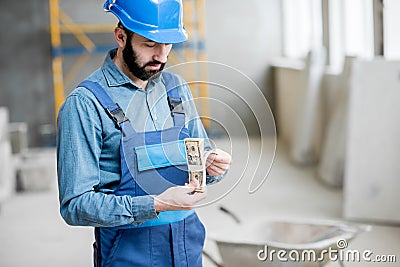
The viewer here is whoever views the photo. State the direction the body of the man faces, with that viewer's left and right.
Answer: facing the viewer and to the right of the viewer

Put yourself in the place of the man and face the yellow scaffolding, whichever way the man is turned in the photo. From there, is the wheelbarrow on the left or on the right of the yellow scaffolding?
right

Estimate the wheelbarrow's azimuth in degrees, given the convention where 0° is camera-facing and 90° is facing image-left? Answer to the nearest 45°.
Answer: approximately 270°

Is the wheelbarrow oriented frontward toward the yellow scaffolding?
no

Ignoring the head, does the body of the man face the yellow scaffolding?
no

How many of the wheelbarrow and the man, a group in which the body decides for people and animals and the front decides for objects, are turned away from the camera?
0

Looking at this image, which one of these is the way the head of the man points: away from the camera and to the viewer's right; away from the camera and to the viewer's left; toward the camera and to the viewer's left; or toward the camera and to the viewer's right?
toward the camera and to the viewer's right

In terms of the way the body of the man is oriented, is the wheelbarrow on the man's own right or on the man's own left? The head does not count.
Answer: on the man's own left
